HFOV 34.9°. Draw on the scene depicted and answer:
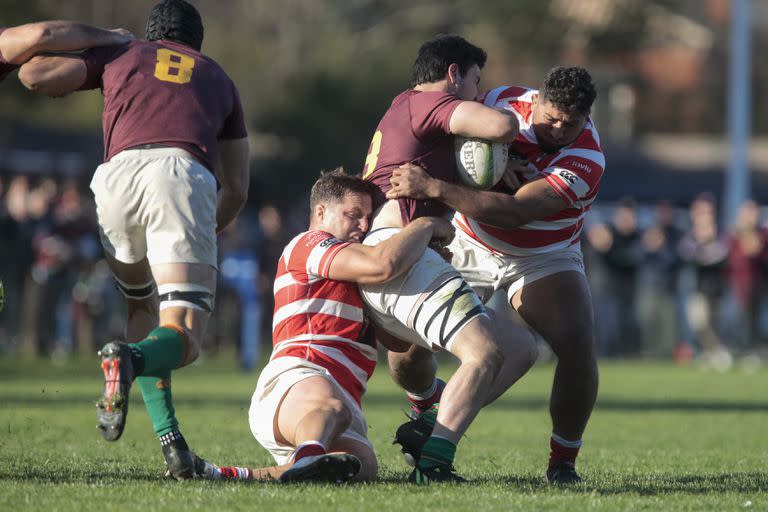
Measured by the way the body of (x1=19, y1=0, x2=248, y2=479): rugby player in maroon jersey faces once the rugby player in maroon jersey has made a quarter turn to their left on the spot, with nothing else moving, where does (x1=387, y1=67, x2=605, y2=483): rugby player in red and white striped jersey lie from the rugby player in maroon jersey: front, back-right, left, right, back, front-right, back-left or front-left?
back

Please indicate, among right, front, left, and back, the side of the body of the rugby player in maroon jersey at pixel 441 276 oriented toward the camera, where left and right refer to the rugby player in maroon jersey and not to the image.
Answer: right

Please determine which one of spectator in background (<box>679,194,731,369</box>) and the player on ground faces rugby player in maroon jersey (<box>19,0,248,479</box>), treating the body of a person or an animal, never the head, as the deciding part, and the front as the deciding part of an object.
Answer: the spectator in background

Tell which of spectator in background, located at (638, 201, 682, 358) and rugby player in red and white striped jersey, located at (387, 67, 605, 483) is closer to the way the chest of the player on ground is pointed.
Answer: the rugby player in red and white striped jersey

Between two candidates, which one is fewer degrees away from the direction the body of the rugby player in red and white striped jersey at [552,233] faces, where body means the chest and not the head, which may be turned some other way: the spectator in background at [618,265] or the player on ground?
the player on ground

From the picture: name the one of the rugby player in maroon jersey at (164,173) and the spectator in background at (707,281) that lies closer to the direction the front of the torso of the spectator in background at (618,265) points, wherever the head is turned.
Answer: the rugby player in maroon jersey

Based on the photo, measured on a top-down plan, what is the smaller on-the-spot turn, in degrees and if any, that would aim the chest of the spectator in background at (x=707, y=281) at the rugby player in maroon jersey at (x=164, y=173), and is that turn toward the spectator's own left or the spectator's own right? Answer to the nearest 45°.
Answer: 0° — they already face them

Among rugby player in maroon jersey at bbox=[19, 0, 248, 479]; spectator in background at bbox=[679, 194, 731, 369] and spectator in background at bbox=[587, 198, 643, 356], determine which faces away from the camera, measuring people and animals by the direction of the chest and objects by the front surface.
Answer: the rugby player in maroon jersey

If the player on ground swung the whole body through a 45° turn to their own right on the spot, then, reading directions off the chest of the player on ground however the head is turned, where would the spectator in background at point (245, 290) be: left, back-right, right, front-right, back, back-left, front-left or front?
back

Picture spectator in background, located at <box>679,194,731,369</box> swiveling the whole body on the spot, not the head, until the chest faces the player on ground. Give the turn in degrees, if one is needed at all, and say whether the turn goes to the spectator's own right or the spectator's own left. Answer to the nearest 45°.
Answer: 0° — they already face them

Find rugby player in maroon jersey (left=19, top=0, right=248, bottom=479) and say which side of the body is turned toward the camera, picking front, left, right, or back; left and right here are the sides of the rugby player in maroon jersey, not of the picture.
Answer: back

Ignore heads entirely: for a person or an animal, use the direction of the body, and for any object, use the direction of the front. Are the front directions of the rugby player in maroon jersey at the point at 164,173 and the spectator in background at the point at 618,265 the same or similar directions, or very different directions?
very different directions

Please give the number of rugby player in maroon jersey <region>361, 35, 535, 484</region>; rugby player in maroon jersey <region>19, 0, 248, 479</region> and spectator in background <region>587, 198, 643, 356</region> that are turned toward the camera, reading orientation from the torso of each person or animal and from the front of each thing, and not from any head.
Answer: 1

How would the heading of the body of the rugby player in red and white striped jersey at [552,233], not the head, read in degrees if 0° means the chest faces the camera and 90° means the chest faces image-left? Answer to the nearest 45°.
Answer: approximately 45°

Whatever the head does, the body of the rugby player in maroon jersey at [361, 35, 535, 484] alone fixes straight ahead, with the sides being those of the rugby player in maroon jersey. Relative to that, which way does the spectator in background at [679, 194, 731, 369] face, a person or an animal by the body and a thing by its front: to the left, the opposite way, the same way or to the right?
to the right
